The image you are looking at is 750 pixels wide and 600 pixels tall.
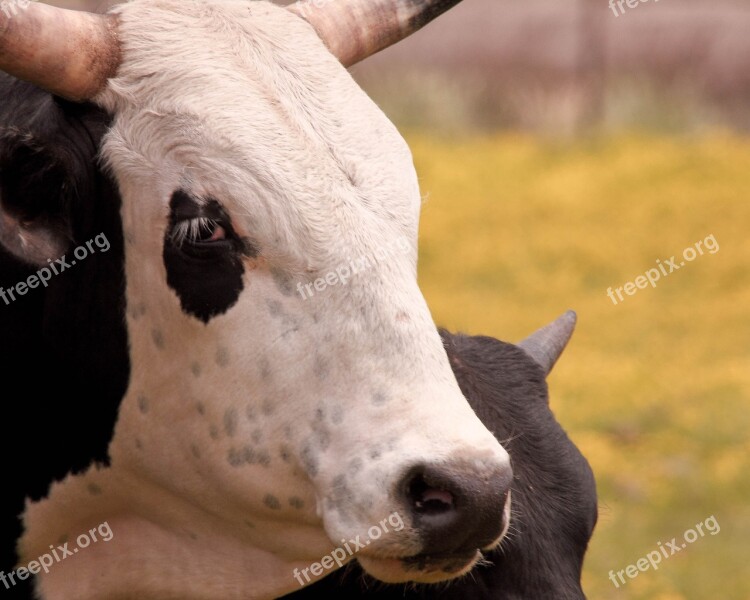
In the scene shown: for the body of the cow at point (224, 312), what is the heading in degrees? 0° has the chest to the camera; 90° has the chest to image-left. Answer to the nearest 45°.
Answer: approximately 315°
